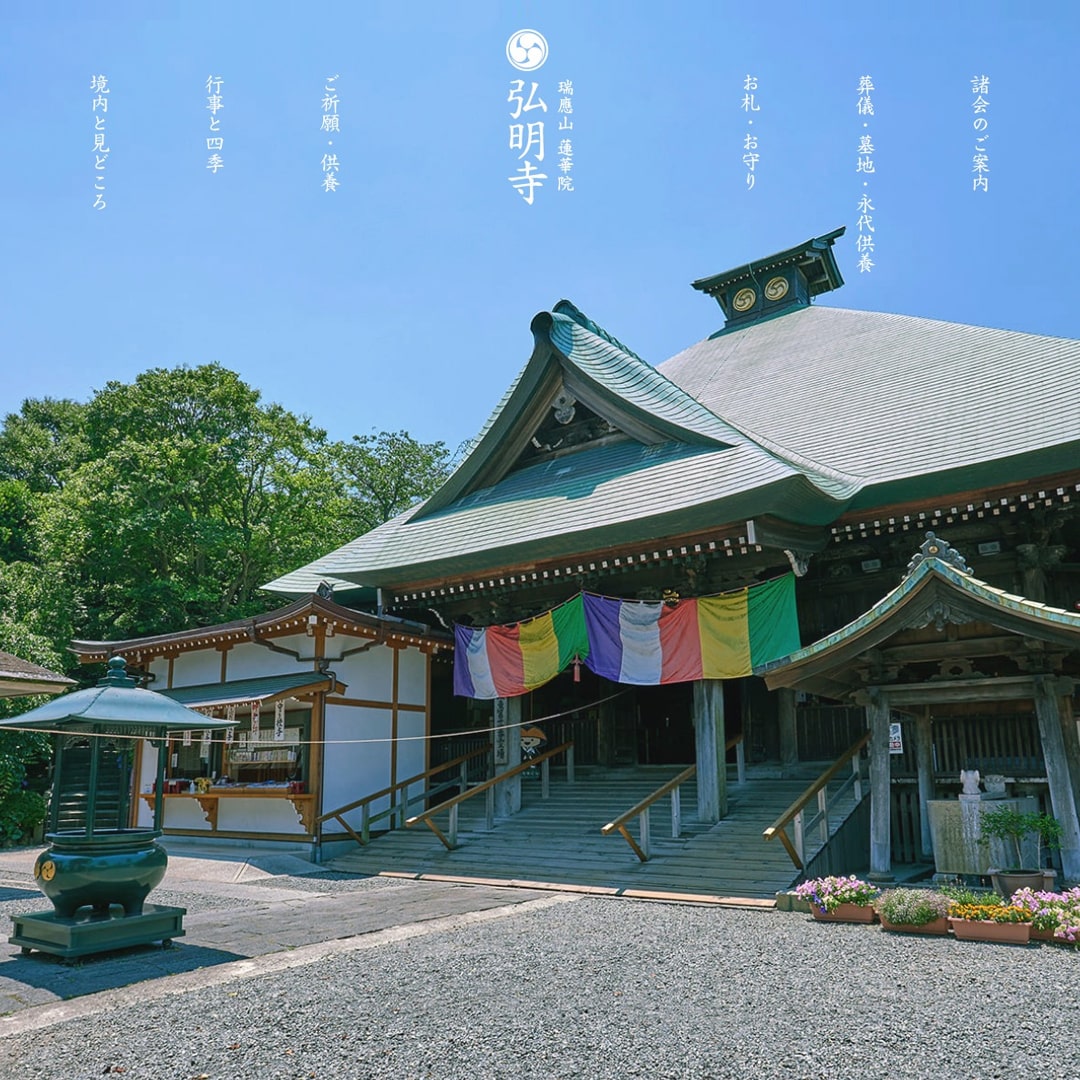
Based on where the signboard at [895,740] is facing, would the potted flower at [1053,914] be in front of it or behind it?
in front

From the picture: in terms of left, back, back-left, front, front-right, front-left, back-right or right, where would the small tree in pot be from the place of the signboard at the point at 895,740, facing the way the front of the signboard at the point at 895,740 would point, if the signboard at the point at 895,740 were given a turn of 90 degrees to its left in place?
front-right

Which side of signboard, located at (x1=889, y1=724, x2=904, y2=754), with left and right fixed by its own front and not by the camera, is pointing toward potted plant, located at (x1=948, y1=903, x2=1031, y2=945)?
front

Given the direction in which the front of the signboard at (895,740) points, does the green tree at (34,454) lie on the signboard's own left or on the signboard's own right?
on the signboard's own right

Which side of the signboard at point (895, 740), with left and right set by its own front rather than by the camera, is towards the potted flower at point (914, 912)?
front

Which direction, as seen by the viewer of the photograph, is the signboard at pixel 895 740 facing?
facing the viewer

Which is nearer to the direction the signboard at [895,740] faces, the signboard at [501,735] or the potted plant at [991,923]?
the potted plant

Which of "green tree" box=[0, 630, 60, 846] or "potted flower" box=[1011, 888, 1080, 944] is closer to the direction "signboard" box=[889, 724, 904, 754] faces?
the potted flower

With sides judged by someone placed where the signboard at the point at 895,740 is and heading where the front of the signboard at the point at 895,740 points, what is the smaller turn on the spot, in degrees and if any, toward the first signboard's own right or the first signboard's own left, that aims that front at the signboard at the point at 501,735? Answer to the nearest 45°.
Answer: approximately 135° to the first signboard's own right
